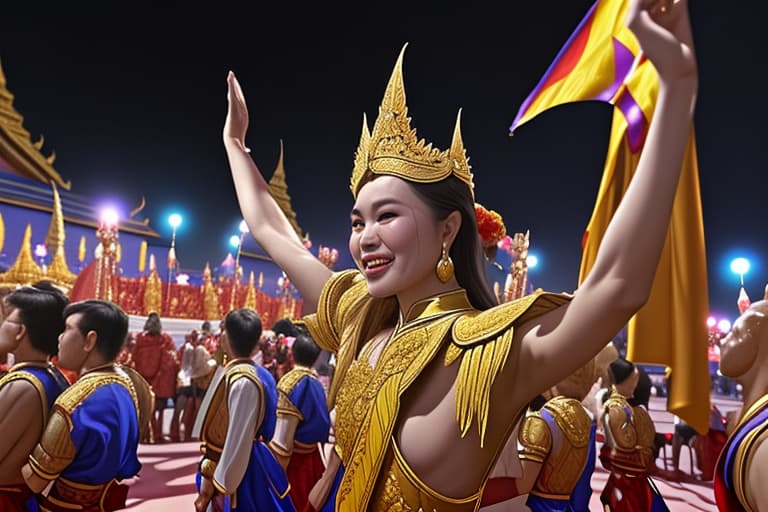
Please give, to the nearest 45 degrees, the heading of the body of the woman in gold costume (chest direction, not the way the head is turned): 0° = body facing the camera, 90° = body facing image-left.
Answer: approximately 45°

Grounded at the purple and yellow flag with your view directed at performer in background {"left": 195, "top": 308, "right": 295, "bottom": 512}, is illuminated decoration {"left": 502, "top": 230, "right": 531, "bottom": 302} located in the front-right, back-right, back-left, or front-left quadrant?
front-right

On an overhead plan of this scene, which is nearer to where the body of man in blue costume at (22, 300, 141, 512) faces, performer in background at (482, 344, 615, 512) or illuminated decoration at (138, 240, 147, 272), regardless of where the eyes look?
the illuminated decoration

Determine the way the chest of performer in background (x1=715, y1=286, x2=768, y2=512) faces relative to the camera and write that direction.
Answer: to the viewer's left

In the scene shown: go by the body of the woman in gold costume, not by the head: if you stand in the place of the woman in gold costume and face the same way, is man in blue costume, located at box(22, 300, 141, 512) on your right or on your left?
on your right
